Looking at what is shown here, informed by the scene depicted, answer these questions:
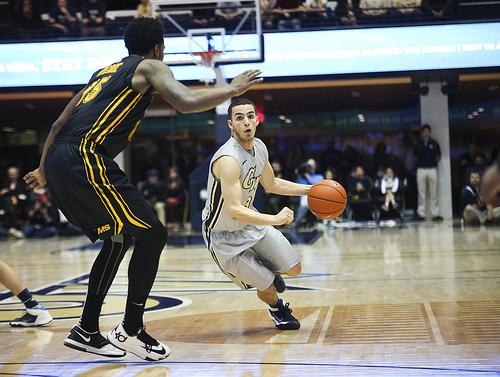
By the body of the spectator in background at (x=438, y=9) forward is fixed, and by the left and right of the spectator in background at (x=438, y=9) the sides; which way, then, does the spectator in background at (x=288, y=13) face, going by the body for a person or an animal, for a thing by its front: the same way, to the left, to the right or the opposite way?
the same way

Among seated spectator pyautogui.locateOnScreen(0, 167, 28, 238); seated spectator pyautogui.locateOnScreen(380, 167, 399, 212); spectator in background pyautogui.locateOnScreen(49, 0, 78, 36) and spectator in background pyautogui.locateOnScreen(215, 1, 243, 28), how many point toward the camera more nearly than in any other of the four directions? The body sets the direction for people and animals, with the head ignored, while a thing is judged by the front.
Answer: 4

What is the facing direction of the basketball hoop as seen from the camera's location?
facing the viewer

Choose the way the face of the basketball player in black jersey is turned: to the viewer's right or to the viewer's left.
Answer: to the viewer's right

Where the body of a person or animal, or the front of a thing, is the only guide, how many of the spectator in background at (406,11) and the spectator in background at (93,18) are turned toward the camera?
2

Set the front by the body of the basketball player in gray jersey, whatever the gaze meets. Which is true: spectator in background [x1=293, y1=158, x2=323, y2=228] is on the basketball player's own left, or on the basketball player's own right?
on the basketball player's own left

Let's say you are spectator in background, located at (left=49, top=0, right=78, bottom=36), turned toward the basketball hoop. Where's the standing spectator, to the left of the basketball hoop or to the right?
left

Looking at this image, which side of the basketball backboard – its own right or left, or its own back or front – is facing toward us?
front

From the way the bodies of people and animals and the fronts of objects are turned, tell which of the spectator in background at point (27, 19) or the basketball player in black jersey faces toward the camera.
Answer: the spectator in background

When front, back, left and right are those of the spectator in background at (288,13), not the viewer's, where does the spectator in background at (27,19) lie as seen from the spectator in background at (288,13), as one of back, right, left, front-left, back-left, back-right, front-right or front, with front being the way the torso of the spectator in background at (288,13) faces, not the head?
right

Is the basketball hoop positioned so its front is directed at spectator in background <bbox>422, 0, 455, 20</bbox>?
no

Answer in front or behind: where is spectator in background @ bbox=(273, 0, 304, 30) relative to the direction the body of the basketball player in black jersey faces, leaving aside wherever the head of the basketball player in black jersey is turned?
in front

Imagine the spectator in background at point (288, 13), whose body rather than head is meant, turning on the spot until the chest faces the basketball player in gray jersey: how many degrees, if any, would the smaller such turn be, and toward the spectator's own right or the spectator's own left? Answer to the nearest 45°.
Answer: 0° — they already face them

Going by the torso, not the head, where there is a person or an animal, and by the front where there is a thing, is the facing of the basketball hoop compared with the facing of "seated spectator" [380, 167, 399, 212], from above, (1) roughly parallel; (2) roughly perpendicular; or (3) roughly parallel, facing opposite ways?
roughly parallel

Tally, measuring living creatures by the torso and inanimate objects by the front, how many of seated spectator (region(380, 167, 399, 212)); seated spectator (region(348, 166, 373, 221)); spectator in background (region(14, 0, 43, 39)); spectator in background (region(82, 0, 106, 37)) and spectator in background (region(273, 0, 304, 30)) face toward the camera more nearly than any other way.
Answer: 5

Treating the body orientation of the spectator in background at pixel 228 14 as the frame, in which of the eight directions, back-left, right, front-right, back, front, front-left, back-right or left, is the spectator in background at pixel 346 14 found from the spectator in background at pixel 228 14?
back-left

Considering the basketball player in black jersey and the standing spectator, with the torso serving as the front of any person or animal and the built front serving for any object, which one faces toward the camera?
the standing spectator

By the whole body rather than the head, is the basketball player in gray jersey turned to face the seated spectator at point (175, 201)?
no

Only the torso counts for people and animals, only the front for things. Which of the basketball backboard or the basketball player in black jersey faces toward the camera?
the basketball backboard

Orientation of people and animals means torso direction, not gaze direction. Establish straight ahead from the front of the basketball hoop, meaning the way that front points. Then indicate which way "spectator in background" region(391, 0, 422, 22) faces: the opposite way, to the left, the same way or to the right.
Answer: the same way
